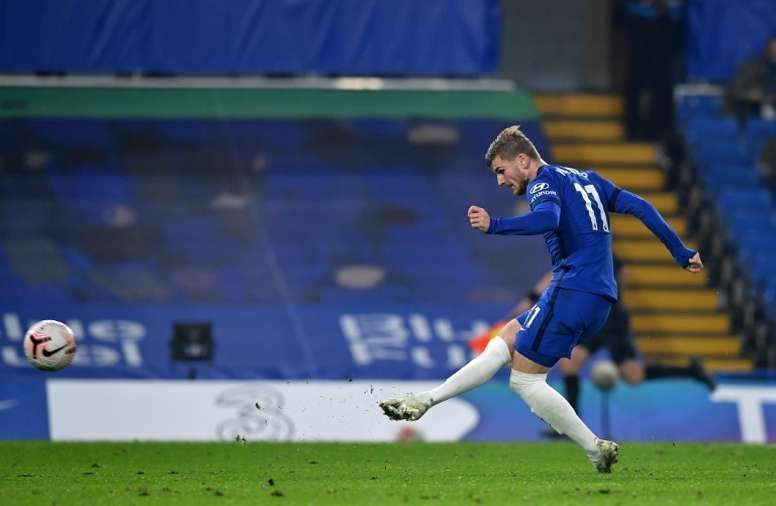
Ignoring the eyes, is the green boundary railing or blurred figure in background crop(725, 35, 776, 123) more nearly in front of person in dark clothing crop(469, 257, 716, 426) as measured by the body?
the green boundary railing

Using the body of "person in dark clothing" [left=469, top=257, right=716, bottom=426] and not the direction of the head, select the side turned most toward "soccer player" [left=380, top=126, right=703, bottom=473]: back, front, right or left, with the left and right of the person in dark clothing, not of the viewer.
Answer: left

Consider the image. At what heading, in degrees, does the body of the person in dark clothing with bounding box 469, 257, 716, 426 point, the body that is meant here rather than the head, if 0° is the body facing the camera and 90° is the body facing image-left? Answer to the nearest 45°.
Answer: approximately 90°

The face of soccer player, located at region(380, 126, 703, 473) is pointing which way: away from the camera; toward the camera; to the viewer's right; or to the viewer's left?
to the viewer's left

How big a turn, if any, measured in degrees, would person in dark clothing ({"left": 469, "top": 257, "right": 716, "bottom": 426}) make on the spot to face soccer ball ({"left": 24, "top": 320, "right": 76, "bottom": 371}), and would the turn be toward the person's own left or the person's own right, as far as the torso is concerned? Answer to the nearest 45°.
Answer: approximately 45° to the person's own left

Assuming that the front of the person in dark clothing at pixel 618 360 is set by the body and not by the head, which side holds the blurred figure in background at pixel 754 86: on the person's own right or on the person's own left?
on the person's own right
